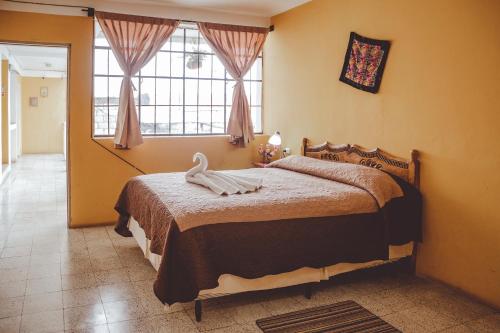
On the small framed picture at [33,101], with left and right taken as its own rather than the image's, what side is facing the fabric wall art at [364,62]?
front

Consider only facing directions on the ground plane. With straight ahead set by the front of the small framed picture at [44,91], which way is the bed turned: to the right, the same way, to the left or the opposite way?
to the right

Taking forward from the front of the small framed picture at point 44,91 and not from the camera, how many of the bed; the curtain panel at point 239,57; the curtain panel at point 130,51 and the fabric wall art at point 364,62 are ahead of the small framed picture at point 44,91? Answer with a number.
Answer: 4

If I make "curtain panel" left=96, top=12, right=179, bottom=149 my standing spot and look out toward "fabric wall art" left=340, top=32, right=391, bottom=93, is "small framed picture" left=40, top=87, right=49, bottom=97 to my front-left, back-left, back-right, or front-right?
back-left

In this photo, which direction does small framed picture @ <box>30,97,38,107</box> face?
toward the camera

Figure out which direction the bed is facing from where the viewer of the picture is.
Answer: facing the viewer and to the left of the viewer

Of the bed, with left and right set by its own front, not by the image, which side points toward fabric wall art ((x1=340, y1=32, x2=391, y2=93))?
back

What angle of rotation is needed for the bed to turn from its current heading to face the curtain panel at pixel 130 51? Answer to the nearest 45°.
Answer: approximately 90° to its right

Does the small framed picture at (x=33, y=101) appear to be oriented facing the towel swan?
yes

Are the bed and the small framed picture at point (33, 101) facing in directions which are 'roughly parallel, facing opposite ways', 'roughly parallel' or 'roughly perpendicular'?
roughly perpendicular

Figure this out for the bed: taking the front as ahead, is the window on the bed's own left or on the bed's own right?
on the bed's own right

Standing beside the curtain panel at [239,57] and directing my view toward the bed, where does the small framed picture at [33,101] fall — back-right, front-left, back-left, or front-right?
back-right

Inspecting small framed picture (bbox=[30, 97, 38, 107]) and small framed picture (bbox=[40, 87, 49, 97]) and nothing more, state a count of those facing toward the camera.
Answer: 2

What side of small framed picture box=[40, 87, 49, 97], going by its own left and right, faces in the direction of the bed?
front

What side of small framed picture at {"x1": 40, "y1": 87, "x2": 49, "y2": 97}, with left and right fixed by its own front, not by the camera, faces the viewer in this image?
front

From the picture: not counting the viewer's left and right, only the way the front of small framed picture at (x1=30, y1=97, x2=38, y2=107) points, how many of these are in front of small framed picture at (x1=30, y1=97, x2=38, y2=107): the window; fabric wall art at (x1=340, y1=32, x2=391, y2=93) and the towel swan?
3

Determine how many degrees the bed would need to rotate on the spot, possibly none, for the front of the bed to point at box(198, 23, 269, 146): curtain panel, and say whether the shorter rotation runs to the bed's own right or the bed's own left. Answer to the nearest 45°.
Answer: approximately 135° to the bed's own right
